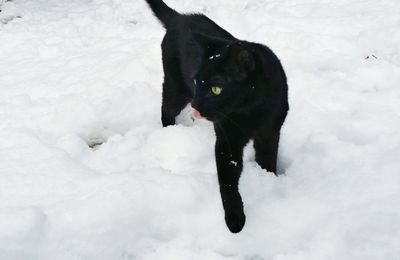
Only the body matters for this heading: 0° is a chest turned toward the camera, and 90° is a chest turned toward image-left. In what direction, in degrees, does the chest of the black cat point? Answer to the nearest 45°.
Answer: approximately 315°
